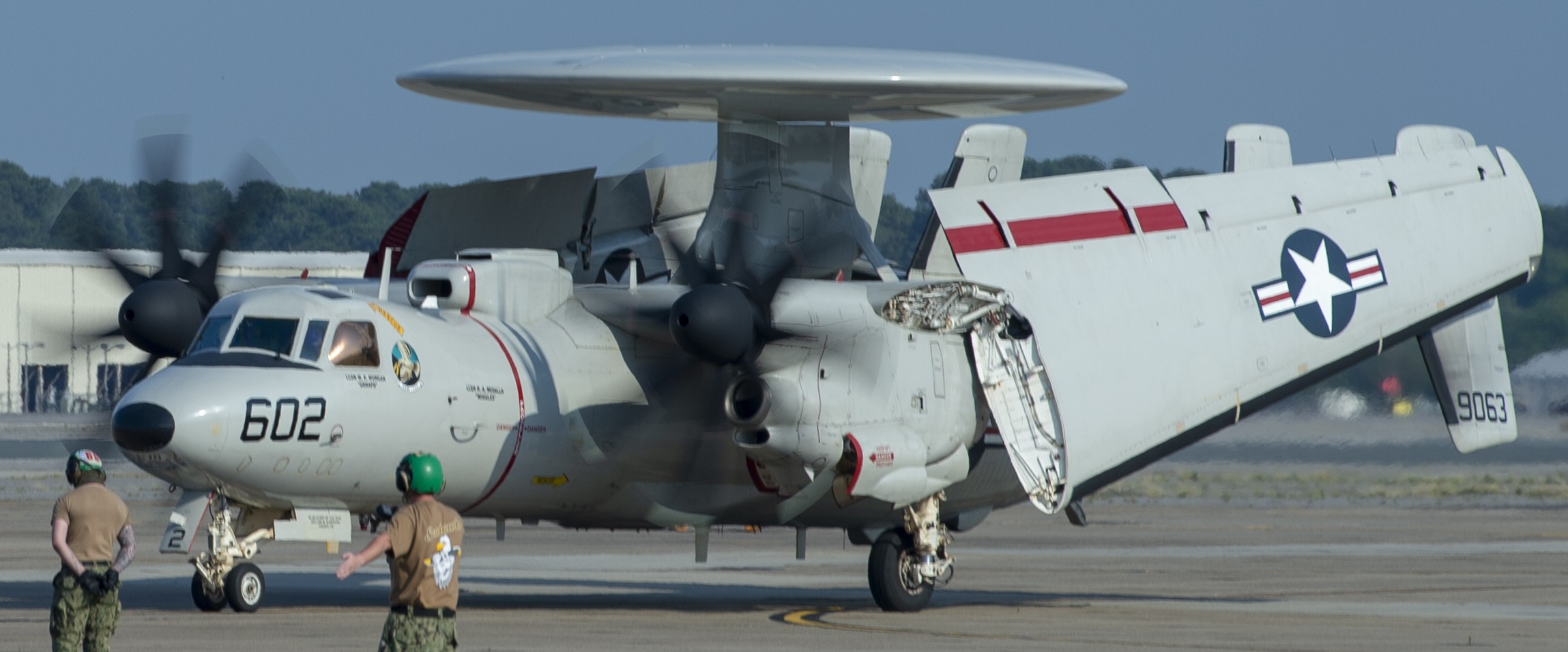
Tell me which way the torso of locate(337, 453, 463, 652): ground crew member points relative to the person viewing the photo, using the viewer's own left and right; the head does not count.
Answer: facing away from the viewer and to the left of the viewer

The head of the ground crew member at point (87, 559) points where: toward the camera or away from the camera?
away from the camera

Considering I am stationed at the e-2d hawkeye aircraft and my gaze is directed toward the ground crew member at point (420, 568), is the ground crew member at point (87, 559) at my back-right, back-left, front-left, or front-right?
front-right

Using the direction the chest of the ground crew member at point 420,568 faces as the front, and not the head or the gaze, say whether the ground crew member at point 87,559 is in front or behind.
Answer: in front

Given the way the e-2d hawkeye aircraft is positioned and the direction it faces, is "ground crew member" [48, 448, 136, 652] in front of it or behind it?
in front

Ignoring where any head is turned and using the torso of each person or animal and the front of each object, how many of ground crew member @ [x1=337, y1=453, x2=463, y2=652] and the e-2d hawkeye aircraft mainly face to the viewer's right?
0

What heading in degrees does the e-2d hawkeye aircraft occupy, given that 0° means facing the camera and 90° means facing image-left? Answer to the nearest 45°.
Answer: approximately 45°
